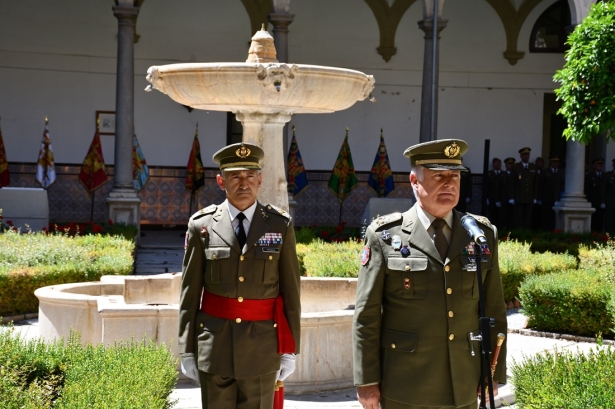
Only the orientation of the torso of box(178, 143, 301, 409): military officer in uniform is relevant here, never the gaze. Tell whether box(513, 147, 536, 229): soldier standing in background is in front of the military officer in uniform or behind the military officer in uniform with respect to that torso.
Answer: behind

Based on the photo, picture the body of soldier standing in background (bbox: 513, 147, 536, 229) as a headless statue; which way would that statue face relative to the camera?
toward the camera

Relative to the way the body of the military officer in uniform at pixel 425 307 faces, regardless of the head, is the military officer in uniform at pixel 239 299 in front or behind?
behind

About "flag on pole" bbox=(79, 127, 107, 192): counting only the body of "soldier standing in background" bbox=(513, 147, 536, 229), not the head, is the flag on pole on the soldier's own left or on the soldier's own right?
on the soldier's own right

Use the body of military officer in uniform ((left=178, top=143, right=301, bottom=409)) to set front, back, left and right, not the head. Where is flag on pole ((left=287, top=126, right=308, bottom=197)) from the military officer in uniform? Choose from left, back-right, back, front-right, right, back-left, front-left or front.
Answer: back

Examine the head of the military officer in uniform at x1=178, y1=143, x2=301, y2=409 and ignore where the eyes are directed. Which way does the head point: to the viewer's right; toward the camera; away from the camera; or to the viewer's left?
toward the camera

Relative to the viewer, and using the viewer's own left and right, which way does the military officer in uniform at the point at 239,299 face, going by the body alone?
facing the viewer

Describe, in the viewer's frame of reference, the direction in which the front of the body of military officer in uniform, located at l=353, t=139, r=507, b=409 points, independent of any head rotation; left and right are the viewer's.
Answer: facing the viewer and to the right of the viewer

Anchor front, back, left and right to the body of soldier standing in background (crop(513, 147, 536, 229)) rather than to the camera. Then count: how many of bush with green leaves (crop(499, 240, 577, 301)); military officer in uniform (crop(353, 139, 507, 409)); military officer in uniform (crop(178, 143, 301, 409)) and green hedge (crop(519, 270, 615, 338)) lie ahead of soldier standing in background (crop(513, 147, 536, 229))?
4

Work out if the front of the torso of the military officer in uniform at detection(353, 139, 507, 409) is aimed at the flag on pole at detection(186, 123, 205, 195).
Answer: no

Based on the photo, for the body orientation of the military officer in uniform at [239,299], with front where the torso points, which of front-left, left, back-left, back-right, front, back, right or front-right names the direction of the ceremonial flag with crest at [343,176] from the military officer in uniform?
back

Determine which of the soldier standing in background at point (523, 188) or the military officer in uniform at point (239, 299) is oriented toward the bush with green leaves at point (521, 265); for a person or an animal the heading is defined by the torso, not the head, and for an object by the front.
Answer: the soldier standing in background

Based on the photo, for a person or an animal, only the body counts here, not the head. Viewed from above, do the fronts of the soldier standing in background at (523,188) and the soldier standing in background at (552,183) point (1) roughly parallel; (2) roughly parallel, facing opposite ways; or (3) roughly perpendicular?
roughly parallel

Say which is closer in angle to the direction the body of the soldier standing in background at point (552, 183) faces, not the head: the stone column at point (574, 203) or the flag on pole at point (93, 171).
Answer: the stone column

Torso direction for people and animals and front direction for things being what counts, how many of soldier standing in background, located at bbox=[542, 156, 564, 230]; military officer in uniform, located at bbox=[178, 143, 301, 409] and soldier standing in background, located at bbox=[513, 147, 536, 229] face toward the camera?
3

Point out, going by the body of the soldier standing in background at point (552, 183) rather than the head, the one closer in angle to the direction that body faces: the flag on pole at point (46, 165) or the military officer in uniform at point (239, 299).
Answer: the military officer in uniform

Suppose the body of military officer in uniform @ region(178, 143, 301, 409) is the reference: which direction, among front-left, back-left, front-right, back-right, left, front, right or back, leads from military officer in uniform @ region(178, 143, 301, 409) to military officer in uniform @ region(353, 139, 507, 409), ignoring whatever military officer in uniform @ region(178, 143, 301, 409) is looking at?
front-left

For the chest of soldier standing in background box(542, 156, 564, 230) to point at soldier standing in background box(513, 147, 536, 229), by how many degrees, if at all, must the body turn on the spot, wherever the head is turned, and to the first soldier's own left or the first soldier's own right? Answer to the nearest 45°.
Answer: approximately 90° to the first soldier's own right
